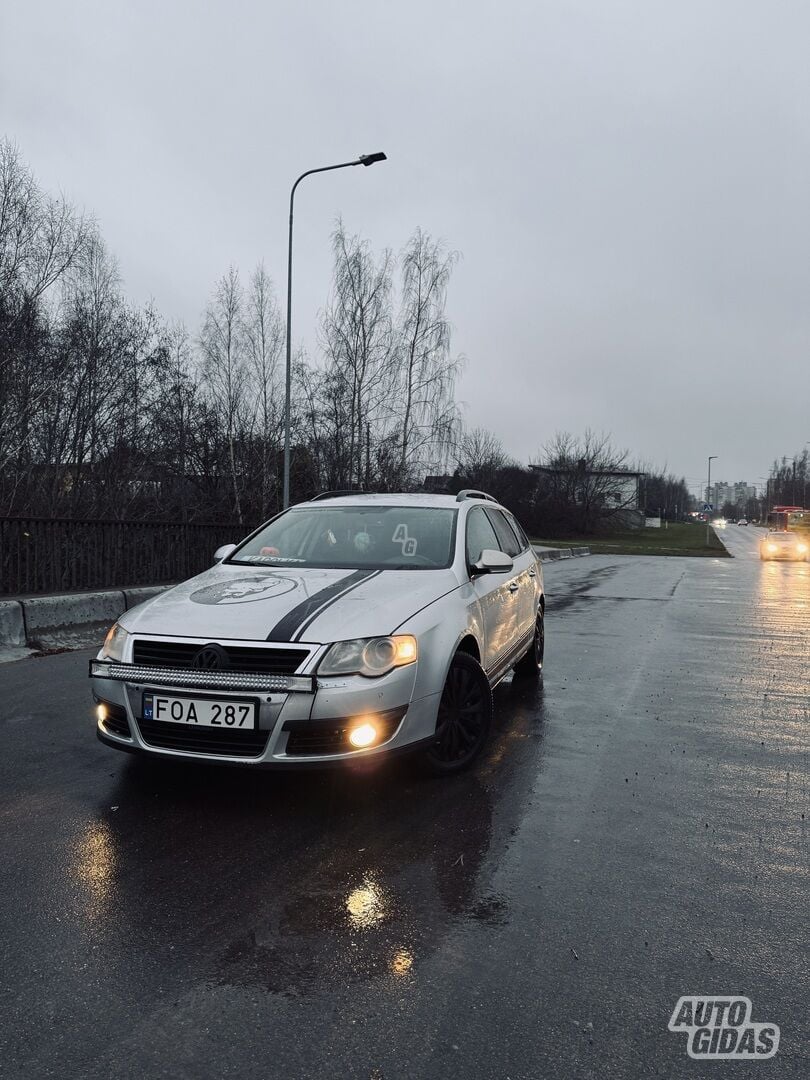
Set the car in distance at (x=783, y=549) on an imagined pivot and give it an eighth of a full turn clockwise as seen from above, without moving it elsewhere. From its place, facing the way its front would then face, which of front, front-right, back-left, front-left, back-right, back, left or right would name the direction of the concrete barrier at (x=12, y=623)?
front-left

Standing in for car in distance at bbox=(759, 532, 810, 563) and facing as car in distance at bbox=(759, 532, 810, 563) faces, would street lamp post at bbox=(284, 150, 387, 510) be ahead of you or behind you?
ahead

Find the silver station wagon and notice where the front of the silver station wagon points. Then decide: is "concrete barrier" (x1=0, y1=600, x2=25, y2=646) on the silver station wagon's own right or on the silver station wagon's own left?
on the silver station wagon's own right

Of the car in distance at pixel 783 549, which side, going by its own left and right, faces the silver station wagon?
front

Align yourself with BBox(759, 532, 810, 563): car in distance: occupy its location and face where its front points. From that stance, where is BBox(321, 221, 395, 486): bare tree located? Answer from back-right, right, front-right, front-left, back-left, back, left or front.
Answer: front-right

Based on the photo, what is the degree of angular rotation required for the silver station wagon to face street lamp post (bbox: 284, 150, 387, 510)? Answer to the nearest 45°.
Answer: approximately 135° to its right

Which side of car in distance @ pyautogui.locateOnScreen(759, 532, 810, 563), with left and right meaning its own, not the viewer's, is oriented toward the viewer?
front

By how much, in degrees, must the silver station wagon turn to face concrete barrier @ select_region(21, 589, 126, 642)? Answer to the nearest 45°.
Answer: approximately 90° to its right

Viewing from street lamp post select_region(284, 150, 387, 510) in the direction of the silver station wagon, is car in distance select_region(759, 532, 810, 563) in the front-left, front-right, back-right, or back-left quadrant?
back-left

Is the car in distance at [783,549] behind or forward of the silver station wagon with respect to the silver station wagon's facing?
behind

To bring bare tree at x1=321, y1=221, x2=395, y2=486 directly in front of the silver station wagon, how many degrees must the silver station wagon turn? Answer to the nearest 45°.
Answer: approximately 135° to its right

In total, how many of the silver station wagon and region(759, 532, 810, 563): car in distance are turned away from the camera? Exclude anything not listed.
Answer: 0

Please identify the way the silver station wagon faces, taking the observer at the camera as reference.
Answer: facing the viewer and to the left of the viewer

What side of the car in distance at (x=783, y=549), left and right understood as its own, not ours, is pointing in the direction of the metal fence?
front

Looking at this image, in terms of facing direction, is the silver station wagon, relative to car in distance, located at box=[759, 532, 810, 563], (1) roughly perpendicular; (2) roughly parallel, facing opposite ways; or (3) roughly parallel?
roughly parallel

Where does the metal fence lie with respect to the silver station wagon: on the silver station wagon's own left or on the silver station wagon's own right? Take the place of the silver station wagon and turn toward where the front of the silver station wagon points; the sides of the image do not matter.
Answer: on the silver station wagon's own right

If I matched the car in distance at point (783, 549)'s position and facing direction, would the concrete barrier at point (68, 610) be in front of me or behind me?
in front
